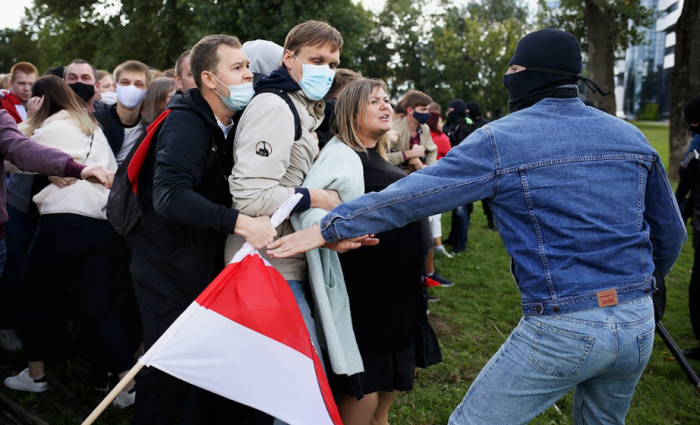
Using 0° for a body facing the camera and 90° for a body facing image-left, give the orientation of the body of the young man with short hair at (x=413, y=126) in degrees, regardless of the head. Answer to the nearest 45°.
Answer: approximately 315°

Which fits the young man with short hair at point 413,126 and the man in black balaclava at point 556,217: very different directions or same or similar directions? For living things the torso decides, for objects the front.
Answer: very different directions

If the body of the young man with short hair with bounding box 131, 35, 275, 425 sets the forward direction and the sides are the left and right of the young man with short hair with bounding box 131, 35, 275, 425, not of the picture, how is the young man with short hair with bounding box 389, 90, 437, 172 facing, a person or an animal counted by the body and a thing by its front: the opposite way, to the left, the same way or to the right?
to the right

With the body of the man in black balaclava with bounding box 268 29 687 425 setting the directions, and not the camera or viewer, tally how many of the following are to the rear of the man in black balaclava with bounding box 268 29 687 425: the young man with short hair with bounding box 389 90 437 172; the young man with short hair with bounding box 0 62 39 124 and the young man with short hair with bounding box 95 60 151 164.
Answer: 0

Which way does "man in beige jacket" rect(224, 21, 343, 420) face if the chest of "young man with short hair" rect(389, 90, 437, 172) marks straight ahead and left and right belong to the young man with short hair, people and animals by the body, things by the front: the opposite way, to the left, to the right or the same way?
the same way

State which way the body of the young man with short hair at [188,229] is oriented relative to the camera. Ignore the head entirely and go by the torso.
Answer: to the viewer's right

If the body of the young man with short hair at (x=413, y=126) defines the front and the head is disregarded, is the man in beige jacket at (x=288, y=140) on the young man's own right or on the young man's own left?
on the young man's own right

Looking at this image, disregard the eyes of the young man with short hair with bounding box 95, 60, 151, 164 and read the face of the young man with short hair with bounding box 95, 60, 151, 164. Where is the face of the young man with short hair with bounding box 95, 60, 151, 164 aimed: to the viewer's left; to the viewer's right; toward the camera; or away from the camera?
toward the camera

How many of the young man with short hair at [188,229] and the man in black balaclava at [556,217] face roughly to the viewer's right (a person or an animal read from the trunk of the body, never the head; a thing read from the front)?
1

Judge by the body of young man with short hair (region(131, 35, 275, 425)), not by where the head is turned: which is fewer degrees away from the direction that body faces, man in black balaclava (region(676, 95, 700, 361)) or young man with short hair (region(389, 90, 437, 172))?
the man in black balaclava

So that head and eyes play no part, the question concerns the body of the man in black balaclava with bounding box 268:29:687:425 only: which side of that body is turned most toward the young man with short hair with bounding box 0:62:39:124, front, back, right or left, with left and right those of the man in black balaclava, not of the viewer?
front

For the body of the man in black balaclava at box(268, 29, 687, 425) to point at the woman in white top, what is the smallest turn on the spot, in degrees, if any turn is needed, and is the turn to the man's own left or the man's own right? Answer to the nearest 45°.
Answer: approximately 45° to the man's own left

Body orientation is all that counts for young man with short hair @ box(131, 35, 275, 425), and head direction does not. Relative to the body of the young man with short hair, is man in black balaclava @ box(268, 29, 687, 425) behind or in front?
in front

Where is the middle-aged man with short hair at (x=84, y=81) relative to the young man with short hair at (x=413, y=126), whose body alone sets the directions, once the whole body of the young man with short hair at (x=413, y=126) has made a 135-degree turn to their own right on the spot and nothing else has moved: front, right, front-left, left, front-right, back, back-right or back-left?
front-left

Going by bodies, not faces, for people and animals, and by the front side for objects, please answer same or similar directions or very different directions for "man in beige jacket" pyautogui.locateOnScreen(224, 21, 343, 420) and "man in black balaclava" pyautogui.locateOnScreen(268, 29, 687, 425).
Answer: very different directions

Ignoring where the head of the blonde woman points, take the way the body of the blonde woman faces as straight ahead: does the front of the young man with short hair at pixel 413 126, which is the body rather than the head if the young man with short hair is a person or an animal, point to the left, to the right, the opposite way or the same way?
the same way

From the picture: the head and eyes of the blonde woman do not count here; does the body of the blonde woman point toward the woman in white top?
no

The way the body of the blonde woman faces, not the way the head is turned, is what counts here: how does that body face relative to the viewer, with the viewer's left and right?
facing the viewer and to the right of the viewer
